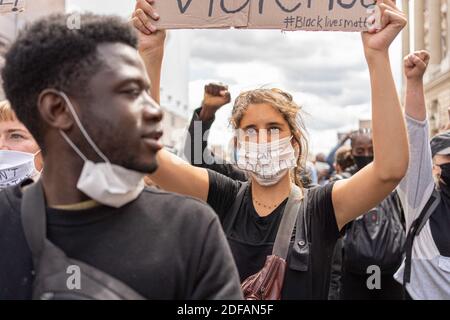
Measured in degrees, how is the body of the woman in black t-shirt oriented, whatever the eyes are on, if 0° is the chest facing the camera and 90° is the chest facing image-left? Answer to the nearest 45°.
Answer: approximately 0°

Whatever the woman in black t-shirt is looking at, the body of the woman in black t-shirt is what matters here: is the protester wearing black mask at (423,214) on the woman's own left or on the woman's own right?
on the woman's own left

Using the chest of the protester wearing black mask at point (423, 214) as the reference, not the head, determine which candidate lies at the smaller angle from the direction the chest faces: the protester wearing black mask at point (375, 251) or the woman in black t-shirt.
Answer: the woman in black t-shirt

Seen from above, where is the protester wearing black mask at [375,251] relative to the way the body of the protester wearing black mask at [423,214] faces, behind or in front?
behind

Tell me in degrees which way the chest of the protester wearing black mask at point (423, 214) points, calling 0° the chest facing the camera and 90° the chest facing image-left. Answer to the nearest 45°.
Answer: approximately 0°

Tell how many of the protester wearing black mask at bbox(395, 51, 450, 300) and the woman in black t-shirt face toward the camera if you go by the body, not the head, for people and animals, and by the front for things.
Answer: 2

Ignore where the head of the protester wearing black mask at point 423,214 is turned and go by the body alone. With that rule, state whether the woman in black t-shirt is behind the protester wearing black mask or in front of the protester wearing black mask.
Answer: in front
